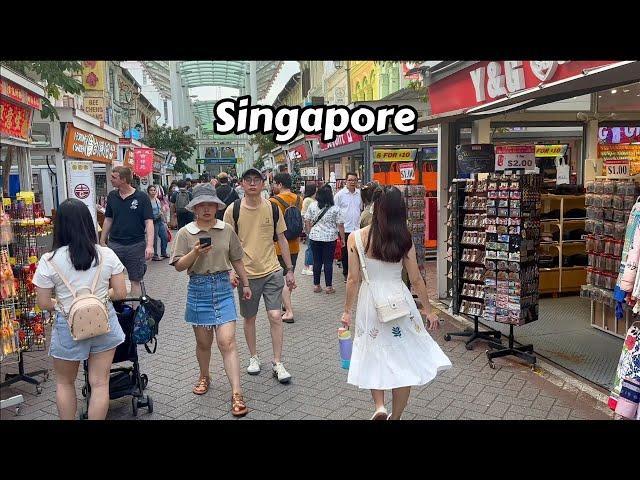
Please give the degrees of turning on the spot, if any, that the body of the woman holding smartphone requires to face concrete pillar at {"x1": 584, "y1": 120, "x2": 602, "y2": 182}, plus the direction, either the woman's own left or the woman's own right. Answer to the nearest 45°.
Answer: approximately 135° to the woman's own left

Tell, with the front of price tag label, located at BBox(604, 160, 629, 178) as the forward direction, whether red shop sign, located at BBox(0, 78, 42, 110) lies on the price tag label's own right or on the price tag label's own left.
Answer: on the price tag label's own right

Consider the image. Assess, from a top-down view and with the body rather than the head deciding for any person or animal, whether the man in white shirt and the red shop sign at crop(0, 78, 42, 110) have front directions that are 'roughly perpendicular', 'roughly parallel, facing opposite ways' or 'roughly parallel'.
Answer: roughly perpendicular

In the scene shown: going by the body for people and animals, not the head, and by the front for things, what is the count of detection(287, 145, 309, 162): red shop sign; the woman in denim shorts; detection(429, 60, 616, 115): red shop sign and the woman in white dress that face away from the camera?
2

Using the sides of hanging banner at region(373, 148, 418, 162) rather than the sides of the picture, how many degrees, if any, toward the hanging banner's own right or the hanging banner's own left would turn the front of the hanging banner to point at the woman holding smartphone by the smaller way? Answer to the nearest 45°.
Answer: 0° — it already faces them

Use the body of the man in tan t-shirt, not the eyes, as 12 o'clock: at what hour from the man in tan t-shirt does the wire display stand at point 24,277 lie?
The wire display stand is roughly at 3 o'clock from the man in tan t-shirt.

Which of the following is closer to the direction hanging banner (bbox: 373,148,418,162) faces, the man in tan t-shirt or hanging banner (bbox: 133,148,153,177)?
the man in tan t-shirt

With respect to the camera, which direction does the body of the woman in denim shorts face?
away from the camera
